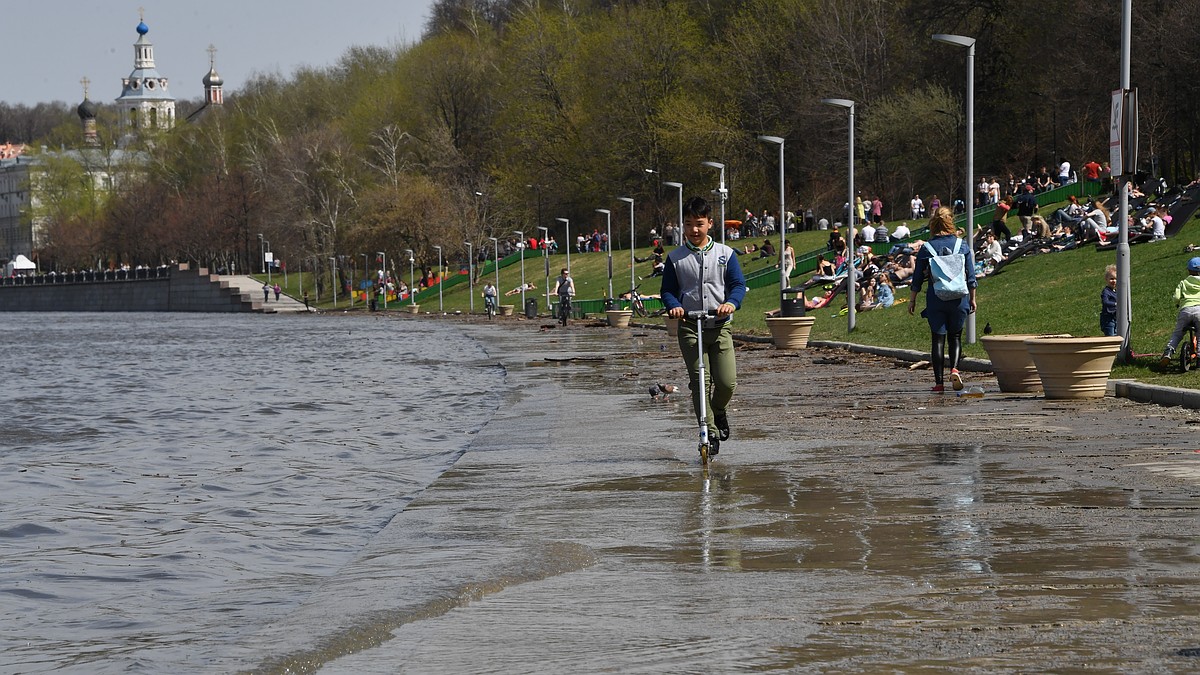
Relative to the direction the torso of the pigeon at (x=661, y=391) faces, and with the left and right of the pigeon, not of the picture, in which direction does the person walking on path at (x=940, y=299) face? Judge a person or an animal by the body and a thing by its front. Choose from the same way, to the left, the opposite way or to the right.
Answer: to the right

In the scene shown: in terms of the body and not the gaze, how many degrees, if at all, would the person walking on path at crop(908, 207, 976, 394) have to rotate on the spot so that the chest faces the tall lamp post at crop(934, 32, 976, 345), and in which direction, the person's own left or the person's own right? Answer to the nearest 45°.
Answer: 0° — they already face it

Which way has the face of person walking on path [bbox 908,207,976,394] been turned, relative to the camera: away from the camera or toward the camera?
away from the camera

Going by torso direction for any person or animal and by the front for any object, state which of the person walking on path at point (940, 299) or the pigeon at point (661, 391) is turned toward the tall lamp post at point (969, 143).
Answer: the person walking on path

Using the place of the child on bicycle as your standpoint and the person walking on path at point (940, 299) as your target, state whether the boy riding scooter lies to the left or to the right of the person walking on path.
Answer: left

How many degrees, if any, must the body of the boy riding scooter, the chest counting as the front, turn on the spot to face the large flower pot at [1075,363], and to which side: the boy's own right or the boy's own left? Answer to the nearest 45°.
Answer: approximately 135° to the boy's own left

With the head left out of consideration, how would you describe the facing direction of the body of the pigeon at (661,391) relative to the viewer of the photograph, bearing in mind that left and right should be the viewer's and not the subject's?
facing to the left of the viewer

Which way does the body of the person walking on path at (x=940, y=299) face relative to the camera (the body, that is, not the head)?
away from the camera

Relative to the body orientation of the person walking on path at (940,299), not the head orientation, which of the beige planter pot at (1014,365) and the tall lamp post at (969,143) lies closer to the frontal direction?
the tall lamp post

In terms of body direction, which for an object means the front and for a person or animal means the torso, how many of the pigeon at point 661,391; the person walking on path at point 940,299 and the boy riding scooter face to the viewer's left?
1

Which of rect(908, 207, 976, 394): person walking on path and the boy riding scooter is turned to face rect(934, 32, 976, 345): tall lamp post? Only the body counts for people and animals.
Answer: the person walking on path

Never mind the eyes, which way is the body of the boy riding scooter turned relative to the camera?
toward the camera

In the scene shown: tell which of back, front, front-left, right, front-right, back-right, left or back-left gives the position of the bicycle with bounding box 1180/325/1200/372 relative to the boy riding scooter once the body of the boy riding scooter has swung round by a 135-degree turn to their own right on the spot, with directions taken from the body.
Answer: right

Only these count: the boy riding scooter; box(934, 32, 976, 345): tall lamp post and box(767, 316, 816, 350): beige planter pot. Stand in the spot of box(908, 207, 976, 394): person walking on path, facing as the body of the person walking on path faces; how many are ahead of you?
2

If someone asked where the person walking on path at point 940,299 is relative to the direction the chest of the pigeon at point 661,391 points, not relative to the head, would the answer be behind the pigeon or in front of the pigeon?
behind

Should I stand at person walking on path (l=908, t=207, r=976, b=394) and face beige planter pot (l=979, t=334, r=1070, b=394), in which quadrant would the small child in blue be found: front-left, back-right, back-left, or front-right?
front-left

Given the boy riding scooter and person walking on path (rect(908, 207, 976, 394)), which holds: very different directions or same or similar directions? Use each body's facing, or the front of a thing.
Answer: very different directions

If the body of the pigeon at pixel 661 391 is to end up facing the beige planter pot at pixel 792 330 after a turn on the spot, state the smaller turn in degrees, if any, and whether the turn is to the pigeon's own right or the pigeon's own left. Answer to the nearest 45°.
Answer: approximately 90° to the pigeon's own right
